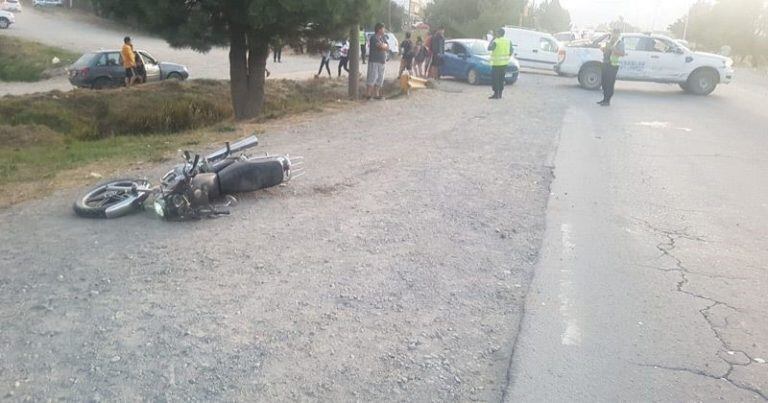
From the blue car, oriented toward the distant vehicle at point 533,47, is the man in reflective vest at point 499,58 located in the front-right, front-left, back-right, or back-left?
back-right

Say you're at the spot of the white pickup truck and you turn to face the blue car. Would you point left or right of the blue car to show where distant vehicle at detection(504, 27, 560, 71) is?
right

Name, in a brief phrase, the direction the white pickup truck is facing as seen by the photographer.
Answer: facing to the right of the viewer

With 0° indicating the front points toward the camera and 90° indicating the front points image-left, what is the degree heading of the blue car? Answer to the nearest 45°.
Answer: approximately 315°

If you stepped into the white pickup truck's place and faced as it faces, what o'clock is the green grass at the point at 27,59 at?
The green grass is roughly at 6 o'clock from the white pickup truck.

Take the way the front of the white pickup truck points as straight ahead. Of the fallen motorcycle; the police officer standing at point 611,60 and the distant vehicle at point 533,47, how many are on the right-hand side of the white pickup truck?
2

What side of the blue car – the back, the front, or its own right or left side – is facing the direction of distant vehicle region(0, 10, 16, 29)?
back

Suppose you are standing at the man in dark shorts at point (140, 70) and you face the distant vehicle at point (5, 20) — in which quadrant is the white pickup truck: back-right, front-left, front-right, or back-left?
back-right
